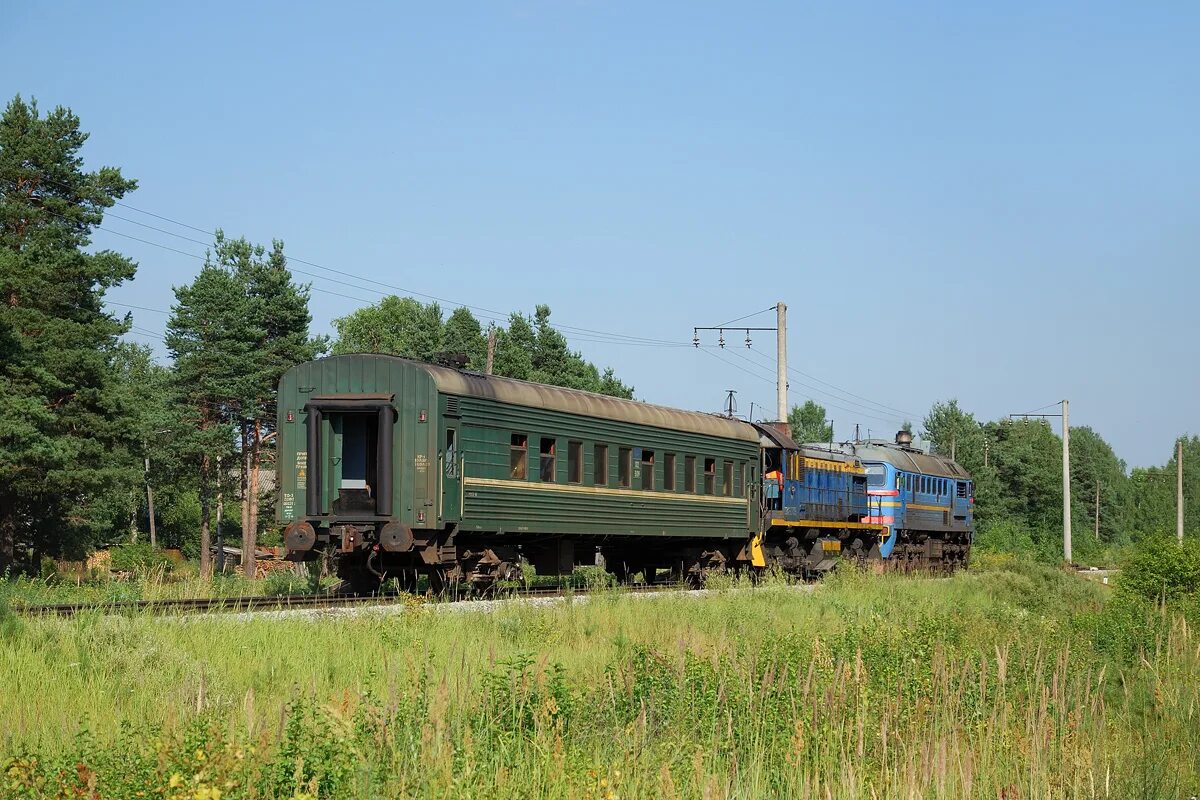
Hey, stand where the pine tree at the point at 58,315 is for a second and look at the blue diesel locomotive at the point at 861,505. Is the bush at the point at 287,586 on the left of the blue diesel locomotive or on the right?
right

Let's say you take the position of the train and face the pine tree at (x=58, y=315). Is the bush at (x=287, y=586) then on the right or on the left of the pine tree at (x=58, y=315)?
left

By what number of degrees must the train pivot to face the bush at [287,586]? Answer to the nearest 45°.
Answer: approximately 135° to its left

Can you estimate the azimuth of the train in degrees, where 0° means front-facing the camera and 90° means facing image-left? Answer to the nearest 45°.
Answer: approximately 225°

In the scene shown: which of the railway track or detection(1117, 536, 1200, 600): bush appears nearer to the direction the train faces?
the bush

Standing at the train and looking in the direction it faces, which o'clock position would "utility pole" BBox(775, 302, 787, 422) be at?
The utility pole is roughly at 11 o'clock from the train.

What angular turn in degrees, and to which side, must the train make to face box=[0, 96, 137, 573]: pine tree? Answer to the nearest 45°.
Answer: approximately 90° to its left

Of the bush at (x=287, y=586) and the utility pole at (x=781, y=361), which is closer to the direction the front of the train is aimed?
the utility pole
